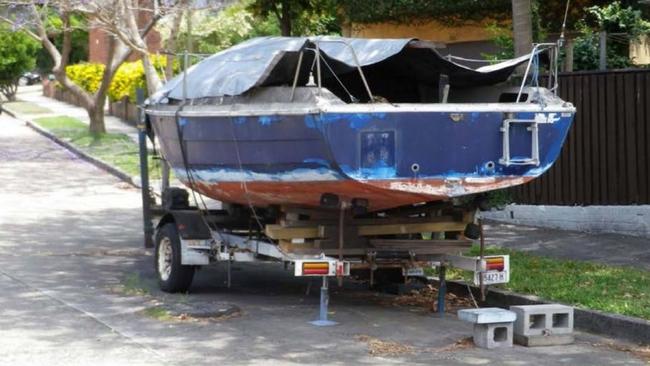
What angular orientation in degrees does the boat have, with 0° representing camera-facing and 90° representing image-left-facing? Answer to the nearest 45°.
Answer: approximately 135°

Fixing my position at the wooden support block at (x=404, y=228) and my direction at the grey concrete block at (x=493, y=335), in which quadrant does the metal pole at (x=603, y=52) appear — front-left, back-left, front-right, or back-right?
back-left

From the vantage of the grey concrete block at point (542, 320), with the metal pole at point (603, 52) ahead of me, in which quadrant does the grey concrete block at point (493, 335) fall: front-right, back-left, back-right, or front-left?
back-left

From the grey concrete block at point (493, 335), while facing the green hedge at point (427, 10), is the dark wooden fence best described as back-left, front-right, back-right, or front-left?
front-right

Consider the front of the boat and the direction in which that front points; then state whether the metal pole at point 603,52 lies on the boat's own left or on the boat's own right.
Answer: on the boat's own right

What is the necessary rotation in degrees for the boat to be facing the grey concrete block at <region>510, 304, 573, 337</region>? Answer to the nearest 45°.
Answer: approximately 135° to its right

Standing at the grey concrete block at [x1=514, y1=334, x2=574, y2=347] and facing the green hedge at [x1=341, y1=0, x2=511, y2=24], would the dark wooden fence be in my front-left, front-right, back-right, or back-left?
front-right
